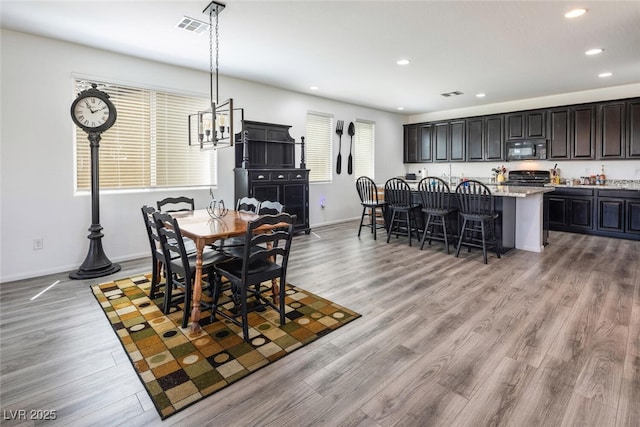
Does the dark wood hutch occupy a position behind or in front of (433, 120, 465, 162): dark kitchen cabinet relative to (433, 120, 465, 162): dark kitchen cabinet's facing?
in front

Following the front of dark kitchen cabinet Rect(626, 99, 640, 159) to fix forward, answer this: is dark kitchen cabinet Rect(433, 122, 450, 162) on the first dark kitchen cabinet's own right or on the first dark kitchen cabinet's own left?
on the first dark kitchen cabinet's own right

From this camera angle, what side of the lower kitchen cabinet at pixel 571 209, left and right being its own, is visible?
front

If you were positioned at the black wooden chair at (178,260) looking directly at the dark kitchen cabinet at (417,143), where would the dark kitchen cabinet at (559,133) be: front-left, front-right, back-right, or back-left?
front-right

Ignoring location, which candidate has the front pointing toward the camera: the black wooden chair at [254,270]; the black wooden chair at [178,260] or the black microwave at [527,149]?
the black microwave

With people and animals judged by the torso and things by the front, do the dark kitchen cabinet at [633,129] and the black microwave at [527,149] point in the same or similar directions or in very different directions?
same or similar directions

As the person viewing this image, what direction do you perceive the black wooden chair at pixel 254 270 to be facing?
facing away from the viewer and to the left of the viewer

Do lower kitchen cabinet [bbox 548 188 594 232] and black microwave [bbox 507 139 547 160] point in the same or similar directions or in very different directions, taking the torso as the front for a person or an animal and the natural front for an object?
same or similar directions

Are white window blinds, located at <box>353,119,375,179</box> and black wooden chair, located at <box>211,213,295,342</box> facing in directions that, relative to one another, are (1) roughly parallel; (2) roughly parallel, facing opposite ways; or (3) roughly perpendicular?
roughly parallel, facing opposite ways

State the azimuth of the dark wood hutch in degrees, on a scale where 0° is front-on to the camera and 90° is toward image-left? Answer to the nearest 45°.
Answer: approximately 315°

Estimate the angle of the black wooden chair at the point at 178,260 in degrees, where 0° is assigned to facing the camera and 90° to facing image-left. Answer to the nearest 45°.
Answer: approximately 225°

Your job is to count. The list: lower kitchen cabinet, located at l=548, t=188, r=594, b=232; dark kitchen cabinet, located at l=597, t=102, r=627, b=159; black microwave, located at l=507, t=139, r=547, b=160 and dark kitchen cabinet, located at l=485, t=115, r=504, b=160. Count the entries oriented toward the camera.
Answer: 4

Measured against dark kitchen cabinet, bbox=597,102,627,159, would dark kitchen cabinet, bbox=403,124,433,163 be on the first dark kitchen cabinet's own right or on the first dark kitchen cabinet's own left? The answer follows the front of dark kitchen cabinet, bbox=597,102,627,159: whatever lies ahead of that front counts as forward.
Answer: on the first dark kitchen cabinet's own right

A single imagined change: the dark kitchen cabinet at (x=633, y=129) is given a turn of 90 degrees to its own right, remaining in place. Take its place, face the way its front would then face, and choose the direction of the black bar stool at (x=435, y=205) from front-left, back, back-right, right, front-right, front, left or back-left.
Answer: front-left

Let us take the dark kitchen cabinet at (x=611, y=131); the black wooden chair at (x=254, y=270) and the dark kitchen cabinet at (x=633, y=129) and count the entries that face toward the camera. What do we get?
2

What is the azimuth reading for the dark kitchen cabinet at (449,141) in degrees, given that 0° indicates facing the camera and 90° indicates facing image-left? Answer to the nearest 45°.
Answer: approximately 45°

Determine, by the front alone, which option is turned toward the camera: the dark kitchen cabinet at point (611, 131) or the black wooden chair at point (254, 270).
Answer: the dark kitchen cabinet

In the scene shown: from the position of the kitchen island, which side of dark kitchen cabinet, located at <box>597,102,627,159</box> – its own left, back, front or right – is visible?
front

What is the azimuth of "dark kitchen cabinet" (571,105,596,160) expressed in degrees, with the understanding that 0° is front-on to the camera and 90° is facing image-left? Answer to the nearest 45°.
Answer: approximately 0°
